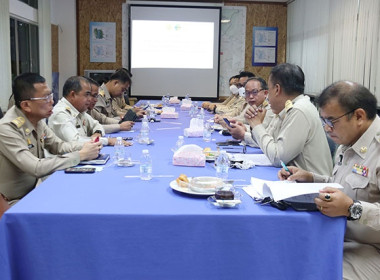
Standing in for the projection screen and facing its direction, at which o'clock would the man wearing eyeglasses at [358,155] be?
The man wearing eyeglasses is roughly at 12 o'clock from the projection screen.

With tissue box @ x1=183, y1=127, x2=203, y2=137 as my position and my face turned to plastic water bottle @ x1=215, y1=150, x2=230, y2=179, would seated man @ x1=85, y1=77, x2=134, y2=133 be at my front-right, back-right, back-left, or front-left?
back-right

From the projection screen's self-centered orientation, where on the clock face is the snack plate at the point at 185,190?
The snack plate is roughly at 12 o'clock from the projection screen.

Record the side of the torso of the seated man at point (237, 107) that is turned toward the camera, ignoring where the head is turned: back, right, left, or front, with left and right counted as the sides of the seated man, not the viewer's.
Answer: left

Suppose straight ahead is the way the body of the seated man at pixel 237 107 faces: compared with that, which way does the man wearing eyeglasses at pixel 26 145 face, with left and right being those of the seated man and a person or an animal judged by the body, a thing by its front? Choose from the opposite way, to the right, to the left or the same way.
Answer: the opposite way

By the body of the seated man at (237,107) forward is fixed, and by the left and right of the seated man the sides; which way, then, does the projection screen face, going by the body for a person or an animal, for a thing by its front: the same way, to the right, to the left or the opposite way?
to the left

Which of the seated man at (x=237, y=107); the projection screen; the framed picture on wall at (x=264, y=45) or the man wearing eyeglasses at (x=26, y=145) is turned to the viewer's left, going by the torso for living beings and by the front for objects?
the seated man

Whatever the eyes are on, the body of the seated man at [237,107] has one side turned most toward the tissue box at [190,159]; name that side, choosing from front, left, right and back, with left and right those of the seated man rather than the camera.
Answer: left

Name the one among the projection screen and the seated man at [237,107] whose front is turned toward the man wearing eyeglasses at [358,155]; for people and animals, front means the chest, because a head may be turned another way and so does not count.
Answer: the projection screen

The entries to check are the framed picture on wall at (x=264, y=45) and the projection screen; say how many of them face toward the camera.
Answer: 2

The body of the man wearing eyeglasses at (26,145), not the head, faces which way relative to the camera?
to the viewer's right

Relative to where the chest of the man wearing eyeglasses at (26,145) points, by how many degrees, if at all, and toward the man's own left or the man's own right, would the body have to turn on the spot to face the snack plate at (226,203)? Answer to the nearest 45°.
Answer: approximately 45° to the man's own right

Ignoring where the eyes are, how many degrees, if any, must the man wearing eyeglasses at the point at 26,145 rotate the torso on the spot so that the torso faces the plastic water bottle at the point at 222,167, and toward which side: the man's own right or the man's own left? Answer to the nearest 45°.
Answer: approximately 45° to the man's own right
